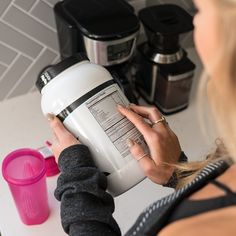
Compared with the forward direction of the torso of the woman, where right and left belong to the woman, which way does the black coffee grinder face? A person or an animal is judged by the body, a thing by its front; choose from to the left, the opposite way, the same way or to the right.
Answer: the opposite way

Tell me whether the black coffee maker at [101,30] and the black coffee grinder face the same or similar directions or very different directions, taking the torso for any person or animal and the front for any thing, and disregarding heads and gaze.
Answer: same or similar directions

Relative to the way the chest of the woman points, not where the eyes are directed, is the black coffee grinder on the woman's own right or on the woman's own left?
on the woman's own right

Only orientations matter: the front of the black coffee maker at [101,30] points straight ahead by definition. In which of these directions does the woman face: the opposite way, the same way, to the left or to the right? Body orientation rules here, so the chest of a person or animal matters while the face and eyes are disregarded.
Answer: the opposite way

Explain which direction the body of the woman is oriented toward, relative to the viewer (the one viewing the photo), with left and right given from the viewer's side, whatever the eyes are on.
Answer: facing away from the viewer and to the left of the viewer

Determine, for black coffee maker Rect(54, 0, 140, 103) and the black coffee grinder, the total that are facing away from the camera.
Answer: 0

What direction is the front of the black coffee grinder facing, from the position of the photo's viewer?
facing the viewer and to the right of the viewer

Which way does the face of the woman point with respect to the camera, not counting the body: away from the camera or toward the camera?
away from the camera

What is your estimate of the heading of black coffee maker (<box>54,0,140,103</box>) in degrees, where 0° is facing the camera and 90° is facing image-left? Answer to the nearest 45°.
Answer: approximately 315°
